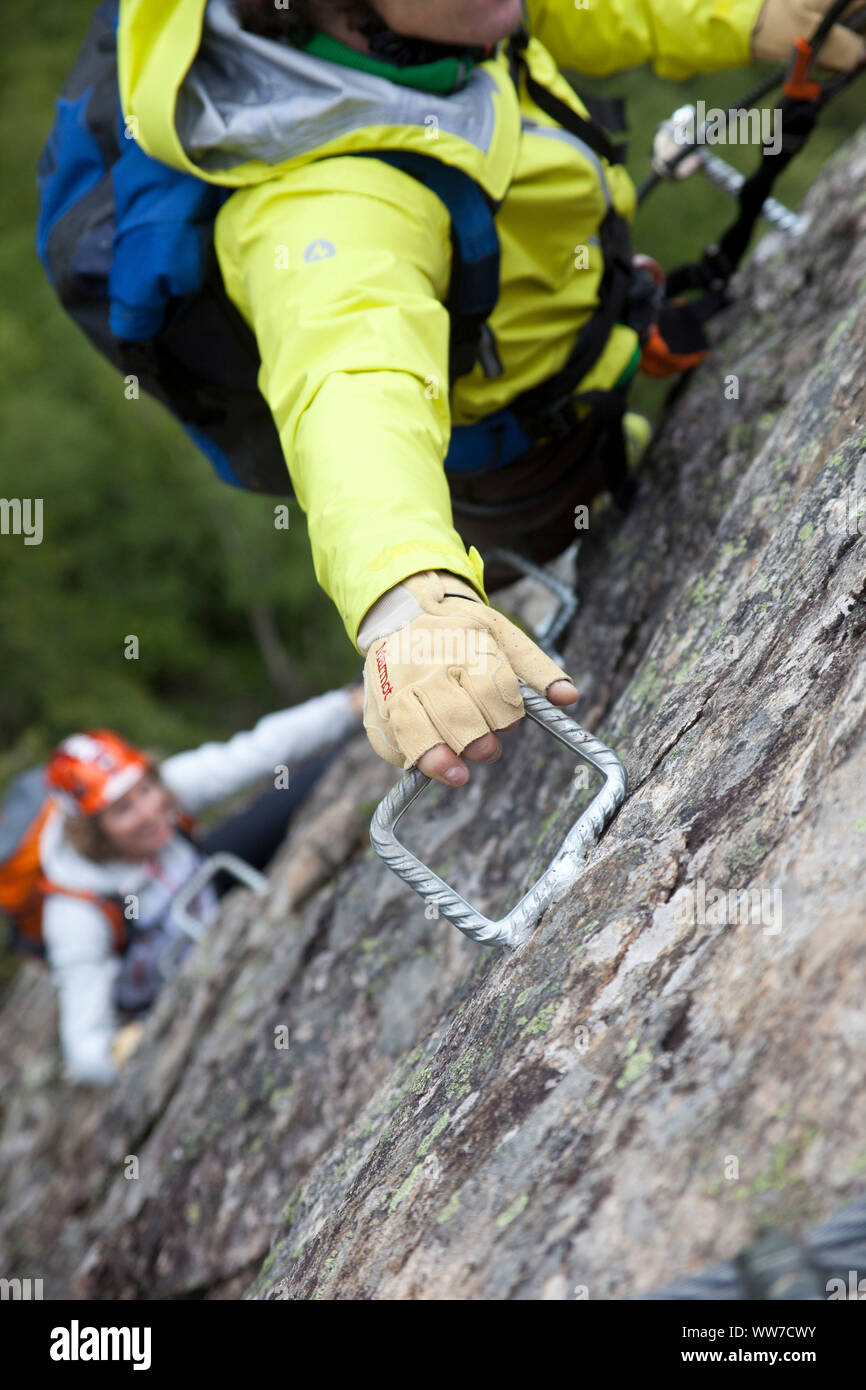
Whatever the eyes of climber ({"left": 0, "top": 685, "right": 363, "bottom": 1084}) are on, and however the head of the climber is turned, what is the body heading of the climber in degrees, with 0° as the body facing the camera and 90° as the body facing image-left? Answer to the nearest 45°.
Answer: approximately 315°

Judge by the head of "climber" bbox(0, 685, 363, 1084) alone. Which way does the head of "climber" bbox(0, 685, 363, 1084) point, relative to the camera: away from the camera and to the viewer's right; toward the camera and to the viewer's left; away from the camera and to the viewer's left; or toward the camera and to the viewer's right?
toward the camera and to the viewer's right

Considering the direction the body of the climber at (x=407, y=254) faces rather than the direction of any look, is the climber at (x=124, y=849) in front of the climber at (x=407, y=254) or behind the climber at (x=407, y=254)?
behind
